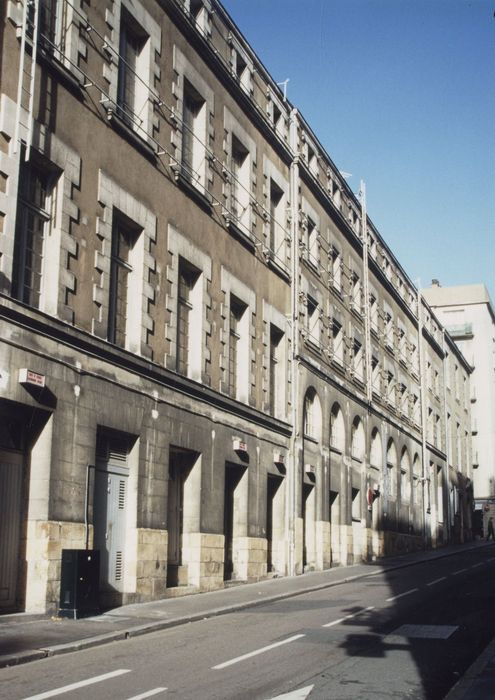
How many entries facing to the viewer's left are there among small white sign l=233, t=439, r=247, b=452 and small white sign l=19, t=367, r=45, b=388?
0

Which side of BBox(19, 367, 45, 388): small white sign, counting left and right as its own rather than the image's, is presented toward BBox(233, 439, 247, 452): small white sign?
left

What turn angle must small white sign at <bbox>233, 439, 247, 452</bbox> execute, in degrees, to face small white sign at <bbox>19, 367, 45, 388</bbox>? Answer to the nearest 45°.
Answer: approximately 45° to its right

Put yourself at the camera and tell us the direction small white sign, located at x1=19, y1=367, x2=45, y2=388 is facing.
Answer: facing the viewer and to the right of the viewer
